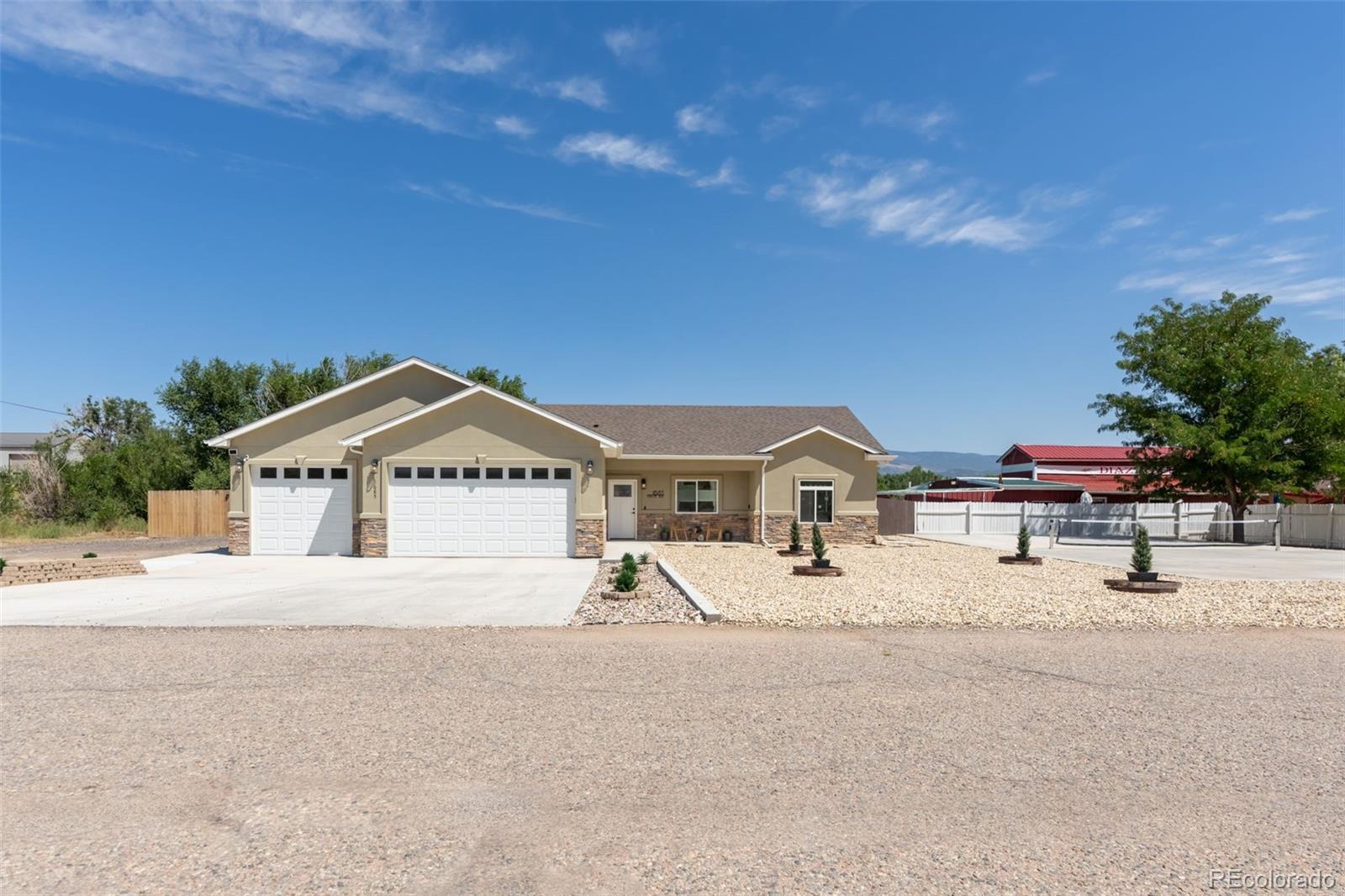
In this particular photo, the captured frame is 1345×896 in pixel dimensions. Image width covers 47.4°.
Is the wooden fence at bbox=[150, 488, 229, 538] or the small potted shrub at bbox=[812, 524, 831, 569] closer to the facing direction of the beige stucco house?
the small potted shrub

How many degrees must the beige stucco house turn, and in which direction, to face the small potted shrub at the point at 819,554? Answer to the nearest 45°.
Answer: approximately 45° to its left

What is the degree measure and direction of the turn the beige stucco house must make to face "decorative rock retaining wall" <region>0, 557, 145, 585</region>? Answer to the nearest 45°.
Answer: approximately 45° to its right

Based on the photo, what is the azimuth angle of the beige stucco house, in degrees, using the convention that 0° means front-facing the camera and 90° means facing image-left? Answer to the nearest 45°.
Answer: approximately 0°

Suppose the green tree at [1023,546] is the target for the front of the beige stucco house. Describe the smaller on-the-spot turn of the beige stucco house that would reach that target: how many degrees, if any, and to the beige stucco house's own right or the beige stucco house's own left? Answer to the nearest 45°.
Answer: approximately 90° to the beige stucco house's own left

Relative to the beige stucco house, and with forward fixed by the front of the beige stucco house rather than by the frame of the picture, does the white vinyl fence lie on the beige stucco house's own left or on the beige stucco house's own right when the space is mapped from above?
on the beige stucco house's own left
